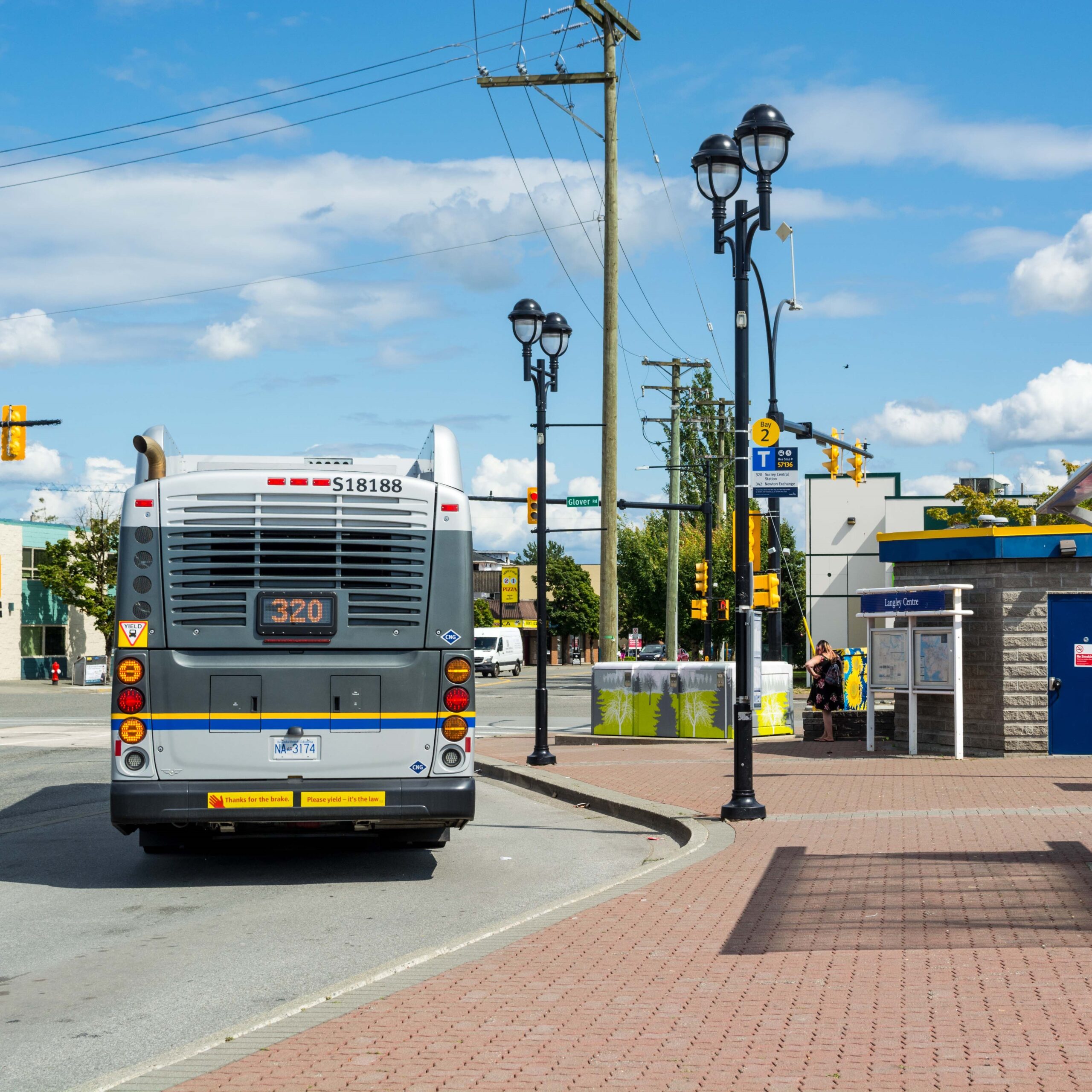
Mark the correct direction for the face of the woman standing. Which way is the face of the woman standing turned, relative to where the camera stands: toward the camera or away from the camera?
away from the camera

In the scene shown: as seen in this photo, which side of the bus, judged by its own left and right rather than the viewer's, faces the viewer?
back

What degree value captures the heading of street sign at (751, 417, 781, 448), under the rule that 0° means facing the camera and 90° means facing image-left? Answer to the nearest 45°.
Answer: approximately 0°

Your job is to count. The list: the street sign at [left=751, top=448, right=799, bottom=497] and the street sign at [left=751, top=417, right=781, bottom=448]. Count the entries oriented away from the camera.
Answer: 0

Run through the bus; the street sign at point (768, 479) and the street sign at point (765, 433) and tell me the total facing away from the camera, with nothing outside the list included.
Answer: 1

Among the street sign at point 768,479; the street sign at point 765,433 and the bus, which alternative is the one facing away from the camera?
the bus

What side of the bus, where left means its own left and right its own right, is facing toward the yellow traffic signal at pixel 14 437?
front

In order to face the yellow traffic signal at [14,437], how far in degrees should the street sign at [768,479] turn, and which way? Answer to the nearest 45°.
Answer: approximately 135° to its right
